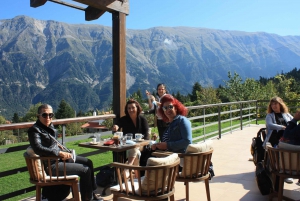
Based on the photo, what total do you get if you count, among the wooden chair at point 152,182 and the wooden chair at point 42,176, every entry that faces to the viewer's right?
1

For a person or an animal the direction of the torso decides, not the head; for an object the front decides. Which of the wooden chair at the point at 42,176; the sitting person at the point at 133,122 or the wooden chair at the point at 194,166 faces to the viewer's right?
the wooden chair at the point at 42,176

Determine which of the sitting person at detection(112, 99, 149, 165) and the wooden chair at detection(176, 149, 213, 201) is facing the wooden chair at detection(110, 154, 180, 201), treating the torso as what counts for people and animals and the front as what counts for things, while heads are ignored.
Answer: the sitting person

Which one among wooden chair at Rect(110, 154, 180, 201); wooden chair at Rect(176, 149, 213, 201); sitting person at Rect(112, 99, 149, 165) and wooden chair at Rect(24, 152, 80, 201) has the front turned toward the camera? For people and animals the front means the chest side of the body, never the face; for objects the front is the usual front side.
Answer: the sitting person

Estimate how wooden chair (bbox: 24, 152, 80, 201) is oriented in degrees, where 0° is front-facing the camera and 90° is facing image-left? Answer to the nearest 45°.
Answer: approximately 270°

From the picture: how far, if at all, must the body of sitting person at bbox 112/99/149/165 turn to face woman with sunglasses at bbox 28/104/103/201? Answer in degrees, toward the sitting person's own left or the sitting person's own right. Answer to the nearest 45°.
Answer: approximately 45° to the sitting person's own right

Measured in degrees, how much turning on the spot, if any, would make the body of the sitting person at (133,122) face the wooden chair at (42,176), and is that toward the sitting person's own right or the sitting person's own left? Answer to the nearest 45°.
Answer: approximately 45° to the sitting person's own right

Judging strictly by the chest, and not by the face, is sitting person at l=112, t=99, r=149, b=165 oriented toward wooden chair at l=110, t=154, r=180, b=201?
yes

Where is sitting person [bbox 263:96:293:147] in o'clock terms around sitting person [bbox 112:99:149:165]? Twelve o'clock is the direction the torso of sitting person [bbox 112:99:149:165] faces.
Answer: sitting person [bbox 263:96:293:147] is roughly at 9 o'clock from sitting person [bbox 112:99:149:165].

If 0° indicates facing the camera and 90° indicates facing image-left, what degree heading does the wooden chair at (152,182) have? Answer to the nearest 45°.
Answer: approximately 135°
